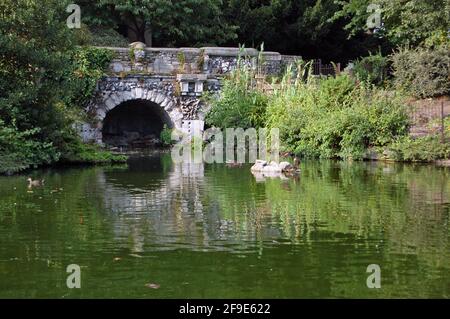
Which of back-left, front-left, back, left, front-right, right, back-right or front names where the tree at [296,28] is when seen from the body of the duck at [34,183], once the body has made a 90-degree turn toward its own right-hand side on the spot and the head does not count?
front-right

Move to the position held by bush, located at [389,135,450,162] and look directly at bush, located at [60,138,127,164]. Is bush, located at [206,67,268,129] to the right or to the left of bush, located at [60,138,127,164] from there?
right

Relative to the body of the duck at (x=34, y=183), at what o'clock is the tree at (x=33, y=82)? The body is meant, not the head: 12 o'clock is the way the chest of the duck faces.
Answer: The tree is roughly at 3 o'clock from the duck.

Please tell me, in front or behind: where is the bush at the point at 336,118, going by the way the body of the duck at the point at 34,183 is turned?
behind

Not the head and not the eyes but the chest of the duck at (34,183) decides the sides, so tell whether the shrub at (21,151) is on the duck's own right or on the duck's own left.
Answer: on the duck's own right

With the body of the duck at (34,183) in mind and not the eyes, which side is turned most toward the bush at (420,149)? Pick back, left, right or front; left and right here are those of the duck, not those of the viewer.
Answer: back

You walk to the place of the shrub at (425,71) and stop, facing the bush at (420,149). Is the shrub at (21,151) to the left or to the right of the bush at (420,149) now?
right

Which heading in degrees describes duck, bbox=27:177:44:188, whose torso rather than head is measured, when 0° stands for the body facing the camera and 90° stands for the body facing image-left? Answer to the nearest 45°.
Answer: approximately 90°

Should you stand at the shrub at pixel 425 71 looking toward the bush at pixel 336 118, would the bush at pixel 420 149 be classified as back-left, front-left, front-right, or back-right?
front-left

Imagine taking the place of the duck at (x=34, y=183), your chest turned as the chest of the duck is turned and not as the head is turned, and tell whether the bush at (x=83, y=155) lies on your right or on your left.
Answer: on your right

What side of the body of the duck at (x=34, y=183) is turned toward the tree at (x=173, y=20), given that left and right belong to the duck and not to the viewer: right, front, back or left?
right
